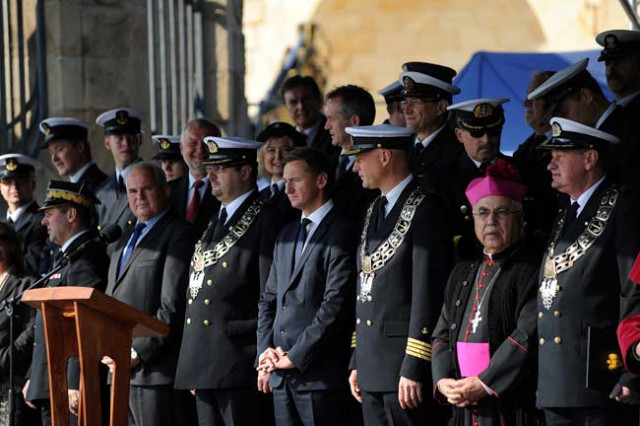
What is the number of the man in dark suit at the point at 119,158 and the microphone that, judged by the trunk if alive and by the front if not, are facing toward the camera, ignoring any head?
1

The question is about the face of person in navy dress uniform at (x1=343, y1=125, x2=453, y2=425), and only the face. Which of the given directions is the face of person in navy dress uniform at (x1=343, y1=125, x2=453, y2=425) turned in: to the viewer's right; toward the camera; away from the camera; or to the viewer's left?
to the viewer's left

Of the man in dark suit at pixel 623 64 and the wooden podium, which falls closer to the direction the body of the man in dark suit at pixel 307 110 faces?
the wooden podium

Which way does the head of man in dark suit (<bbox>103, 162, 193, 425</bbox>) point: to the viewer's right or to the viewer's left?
to the viewer's left

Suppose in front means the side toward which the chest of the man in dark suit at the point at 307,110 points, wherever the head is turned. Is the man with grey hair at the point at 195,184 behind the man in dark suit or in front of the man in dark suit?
in front

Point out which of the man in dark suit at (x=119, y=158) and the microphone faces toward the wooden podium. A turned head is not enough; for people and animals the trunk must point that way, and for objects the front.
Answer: the man in dark suit

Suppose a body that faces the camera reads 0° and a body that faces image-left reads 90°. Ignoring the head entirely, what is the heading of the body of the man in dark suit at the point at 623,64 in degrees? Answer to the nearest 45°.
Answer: approximately 45°

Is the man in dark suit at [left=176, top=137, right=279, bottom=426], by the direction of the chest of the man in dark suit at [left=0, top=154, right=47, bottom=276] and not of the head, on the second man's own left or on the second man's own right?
on the second man's own left

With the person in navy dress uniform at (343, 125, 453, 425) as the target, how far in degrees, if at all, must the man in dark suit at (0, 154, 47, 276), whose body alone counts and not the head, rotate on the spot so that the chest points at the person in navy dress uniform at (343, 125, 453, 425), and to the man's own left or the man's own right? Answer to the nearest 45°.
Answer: approximately 90° to the man's own left
